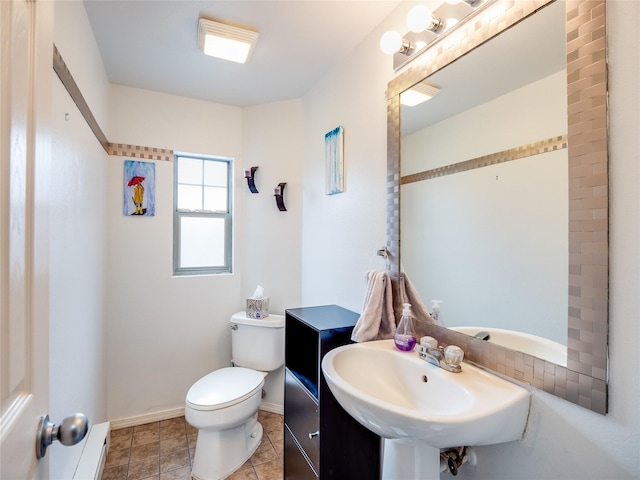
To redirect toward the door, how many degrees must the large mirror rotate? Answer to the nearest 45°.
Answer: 0° — it already faces it

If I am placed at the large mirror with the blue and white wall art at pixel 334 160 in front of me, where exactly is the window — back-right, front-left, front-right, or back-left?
front-left

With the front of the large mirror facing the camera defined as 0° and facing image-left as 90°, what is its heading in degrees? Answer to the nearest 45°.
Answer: approximately 45°

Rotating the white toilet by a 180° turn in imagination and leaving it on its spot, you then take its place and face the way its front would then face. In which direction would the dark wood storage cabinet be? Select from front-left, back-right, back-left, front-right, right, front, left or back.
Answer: right

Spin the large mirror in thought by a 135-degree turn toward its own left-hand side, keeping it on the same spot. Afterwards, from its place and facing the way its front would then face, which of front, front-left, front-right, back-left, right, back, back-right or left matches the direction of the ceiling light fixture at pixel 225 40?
back

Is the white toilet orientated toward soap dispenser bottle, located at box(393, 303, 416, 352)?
no

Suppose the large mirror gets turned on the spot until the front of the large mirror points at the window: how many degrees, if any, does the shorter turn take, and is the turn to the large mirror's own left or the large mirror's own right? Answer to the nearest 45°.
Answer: approximately 45° to the large mirror's own right

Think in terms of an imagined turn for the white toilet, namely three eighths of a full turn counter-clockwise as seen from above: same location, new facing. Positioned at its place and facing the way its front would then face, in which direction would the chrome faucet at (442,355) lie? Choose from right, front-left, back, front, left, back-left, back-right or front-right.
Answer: front-right

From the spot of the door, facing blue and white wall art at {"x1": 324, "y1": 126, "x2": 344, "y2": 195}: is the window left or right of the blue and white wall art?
left

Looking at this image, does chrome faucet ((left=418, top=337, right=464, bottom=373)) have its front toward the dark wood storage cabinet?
no

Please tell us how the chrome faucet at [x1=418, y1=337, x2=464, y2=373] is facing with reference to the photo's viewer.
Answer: facing the viewer and to the left of the viewer

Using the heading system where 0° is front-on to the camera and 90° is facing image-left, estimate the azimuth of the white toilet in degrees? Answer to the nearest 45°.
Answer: approximately 45°

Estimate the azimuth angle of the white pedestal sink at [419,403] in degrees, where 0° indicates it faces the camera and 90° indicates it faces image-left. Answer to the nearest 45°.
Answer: approximately 45°

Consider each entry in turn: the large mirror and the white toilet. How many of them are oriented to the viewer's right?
0
